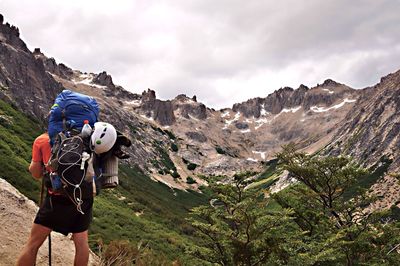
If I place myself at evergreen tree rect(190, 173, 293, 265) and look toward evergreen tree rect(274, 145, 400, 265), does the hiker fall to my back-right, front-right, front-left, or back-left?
back-right

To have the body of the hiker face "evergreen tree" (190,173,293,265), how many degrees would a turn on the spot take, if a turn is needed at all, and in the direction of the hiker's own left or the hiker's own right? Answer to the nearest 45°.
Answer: approximately 90° to the hiker's own right

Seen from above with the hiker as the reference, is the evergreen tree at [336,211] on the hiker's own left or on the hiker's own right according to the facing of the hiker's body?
on the hiker's own right

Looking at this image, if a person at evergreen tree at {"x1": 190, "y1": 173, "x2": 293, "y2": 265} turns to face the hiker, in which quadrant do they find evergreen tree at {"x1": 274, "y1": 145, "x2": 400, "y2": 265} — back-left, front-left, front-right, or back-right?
back-left

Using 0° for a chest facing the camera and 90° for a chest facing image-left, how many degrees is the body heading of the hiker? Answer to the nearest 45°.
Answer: approximately 135°
